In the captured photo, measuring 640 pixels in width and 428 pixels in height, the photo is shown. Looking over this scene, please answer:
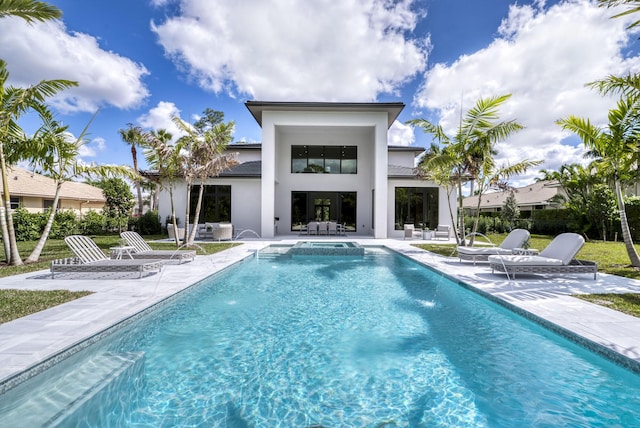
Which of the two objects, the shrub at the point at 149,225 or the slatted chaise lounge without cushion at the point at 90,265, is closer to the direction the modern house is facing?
the slatted chaise lounge without cushion

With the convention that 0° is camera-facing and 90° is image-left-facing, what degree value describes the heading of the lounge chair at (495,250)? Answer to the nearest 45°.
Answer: approximately 90°

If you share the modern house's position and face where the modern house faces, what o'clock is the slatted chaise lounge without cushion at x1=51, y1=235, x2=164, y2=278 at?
The slatted chaise lounge without cushion is roughly at 1 o'clock from the modern house.

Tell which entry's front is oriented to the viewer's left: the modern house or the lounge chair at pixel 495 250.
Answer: the lounge chair

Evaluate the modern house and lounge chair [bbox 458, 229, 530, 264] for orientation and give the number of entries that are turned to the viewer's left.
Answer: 1

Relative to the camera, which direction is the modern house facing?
toward the camera

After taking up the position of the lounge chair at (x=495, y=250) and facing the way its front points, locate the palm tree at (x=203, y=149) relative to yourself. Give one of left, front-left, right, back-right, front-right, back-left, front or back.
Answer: front

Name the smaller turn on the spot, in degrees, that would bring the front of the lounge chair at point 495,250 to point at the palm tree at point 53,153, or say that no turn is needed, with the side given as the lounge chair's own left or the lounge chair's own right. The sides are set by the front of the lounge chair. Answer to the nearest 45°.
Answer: approximately 45° to the lounge chair's own left

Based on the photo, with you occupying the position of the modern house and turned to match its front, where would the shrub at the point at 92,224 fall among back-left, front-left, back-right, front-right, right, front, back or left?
right

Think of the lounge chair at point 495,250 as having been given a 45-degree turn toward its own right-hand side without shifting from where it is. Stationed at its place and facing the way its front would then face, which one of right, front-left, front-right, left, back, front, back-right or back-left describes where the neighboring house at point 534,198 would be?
front-right

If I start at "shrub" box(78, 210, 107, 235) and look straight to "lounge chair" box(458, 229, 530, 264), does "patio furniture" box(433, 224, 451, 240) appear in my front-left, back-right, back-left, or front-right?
front-left

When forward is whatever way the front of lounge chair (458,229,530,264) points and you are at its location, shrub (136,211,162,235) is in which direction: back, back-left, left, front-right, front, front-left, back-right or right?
front

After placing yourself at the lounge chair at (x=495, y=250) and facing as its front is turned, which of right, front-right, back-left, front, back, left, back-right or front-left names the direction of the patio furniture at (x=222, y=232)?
front

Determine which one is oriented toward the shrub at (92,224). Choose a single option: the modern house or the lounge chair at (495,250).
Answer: the lounge chair

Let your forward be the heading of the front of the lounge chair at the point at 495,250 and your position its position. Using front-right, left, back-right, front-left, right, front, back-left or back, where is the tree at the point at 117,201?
front

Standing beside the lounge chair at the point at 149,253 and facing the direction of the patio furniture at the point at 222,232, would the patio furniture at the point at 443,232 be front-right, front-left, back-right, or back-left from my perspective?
front-right

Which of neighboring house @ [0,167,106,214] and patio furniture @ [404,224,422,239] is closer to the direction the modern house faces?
the patio furniture

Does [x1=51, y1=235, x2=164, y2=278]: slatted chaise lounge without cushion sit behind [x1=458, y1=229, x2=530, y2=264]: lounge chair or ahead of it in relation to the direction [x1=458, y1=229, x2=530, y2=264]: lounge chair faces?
ahead
